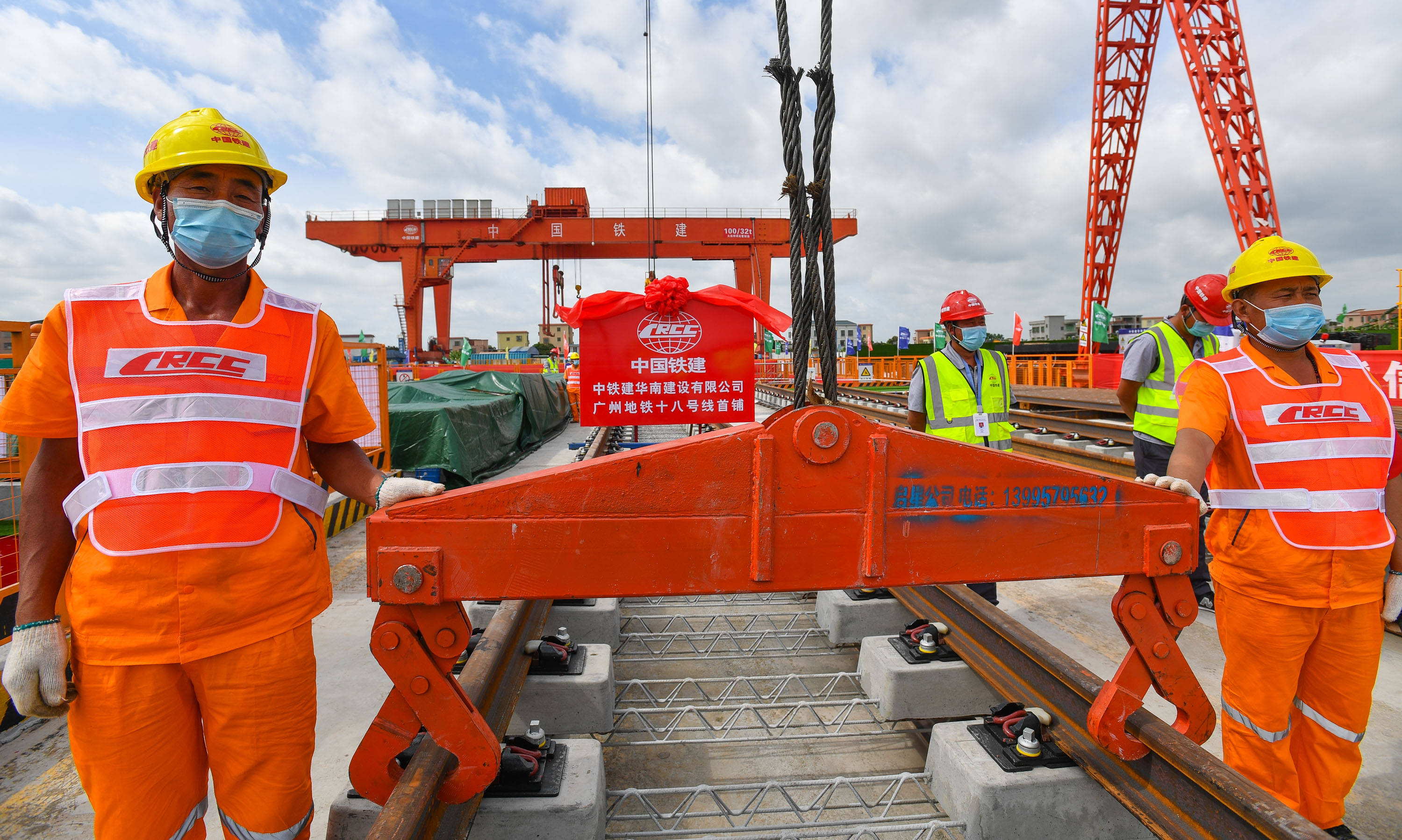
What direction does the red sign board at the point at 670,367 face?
toward the camera

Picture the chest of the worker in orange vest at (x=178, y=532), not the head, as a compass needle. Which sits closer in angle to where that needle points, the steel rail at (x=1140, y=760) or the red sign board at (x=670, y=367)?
the steel rail

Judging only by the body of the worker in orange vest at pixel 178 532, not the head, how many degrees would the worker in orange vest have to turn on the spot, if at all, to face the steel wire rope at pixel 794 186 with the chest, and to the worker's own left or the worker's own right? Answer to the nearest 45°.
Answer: approximately 90° to the worker's own left

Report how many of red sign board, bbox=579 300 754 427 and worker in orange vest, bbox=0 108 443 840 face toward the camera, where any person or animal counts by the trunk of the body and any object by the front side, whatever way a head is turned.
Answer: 2

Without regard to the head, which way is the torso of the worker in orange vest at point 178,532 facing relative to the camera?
toward the camera

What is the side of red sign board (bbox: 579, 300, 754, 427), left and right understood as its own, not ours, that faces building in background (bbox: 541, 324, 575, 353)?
back

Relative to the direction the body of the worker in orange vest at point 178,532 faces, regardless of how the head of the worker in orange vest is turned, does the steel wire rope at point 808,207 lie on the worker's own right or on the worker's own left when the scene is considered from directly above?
on the worker's own left

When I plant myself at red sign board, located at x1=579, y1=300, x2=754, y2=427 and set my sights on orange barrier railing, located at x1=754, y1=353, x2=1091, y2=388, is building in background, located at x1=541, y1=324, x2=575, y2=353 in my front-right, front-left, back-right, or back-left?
front-left

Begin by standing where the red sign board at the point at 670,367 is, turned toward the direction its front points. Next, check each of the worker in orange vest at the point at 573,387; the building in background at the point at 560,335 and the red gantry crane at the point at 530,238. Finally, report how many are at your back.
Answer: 3

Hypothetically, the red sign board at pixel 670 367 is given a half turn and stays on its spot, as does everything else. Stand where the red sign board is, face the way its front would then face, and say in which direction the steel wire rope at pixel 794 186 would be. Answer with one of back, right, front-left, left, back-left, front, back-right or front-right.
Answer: back
